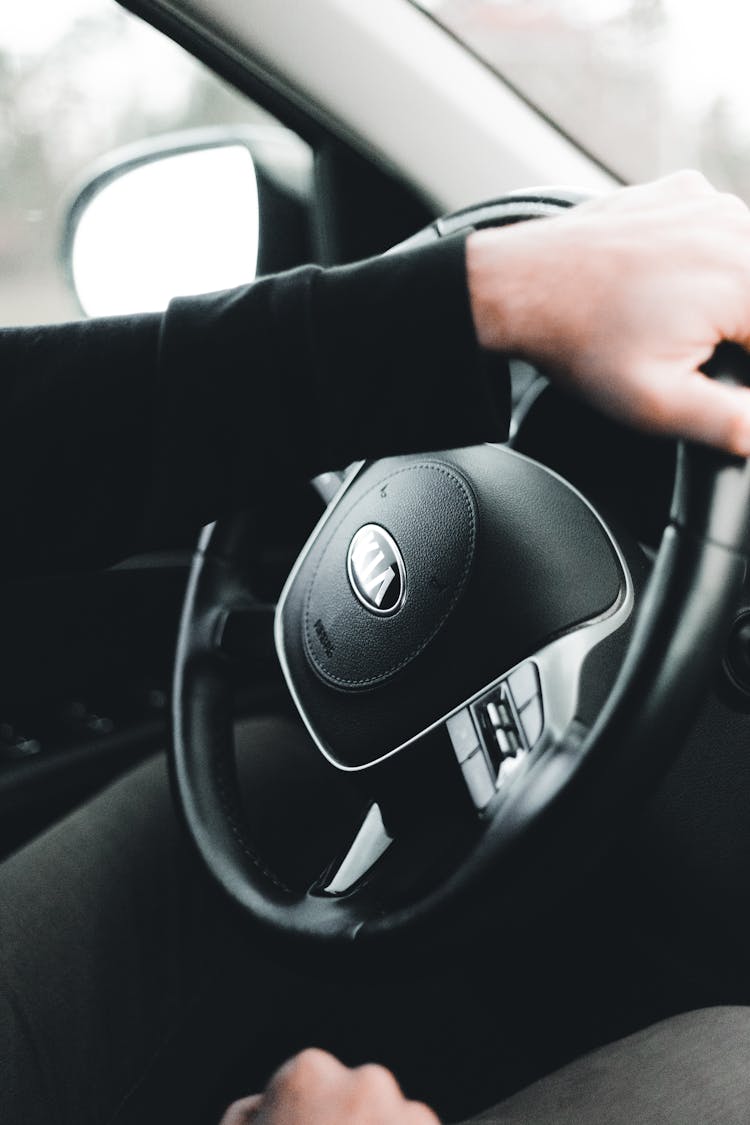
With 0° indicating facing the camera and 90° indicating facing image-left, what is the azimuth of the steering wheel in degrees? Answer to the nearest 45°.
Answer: approximately 45°
